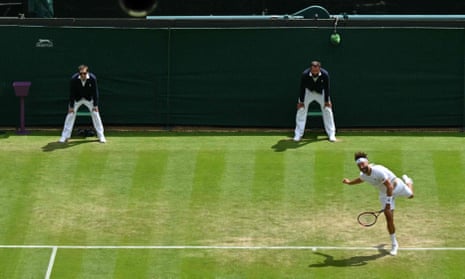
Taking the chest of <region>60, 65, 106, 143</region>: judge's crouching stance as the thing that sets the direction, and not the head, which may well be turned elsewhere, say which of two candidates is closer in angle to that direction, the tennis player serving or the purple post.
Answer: the tennis player serving

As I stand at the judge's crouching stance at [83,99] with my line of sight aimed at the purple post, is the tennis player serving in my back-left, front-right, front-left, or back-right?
back-left

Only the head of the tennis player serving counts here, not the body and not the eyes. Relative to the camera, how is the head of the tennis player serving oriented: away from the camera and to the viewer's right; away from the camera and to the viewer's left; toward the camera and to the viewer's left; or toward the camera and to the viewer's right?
toward the camera and to the viewer's left

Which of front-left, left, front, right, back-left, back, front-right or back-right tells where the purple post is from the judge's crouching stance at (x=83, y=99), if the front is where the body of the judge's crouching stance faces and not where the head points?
back-right

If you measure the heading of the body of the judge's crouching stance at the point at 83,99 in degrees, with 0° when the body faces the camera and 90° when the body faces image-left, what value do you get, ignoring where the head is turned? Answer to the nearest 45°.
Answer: approximately 0°

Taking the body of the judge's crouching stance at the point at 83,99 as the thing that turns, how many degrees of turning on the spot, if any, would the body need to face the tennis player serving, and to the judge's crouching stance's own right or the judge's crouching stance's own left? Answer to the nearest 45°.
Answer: approximately 45° to the judge's crouching stance's own left

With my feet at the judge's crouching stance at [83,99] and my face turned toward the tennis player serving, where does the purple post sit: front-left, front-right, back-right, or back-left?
back-right
